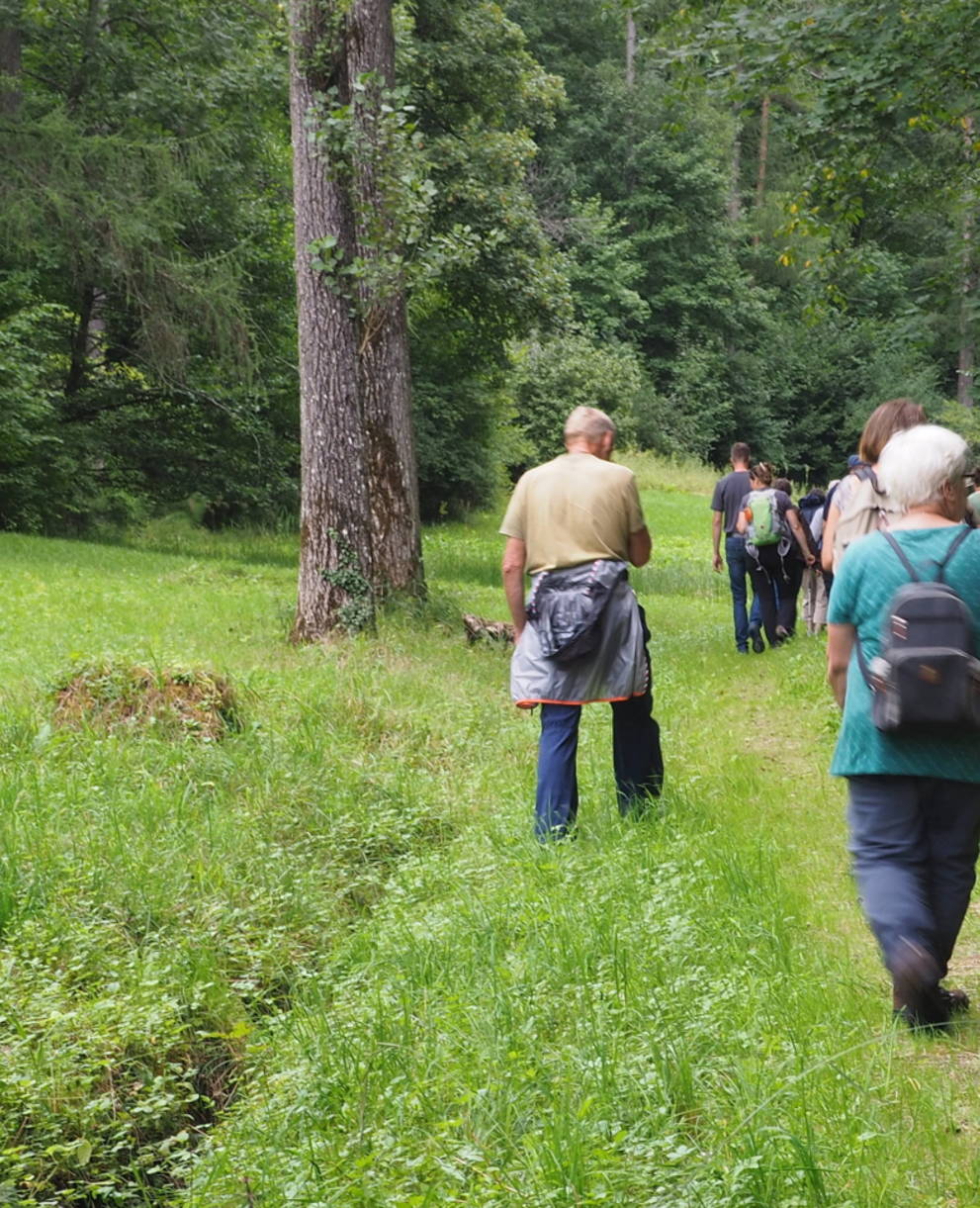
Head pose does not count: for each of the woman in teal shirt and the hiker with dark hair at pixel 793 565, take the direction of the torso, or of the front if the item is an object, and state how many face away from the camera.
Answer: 2

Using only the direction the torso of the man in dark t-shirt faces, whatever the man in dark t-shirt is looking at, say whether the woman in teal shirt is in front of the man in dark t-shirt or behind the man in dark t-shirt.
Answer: behind

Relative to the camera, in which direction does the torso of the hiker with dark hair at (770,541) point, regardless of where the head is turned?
away from the camera

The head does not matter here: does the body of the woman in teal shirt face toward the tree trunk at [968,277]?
yes

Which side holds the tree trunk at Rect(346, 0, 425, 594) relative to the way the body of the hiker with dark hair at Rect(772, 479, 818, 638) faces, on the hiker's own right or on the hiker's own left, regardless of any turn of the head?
on the hiker's own left

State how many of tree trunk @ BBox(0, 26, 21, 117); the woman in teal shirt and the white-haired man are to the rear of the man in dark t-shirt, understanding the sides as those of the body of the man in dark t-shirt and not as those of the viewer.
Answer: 2

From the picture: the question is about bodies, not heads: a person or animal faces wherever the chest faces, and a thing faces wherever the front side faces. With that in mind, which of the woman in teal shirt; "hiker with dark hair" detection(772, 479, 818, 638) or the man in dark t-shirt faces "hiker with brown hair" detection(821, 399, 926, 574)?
the woman in teal shirt

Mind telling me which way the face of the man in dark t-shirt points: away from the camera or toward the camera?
away from the camera

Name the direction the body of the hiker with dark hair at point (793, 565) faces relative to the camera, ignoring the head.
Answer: away from the camera

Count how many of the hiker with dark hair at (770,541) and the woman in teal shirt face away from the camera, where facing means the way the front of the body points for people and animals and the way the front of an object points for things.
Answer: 2
